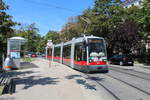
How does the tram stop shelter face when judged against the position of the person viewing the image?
facing to the right of the viewer

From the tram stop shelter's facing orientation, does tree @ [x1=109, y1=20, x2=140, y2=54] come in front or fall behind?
in front
